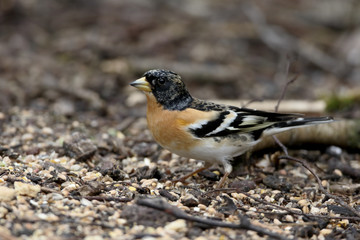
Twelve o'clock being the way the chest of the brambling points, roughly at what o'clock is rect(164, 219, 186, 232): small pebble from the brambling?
The small pebble is roughly at 9 o'clock from the brambling.

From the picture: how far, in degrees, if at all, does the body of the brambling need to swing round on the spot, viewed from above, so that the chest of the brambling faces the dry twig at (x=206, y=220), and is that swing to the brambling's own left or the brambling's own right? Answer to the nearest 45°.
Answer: approximately 90° to the brambling's own left

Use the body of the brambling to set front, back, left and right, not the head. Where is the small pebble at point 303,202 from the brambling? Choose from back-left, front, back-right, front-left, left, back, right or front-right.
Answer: back

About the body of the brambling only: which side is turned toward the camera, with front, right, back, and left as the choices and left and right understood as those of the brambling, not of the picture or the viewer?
left

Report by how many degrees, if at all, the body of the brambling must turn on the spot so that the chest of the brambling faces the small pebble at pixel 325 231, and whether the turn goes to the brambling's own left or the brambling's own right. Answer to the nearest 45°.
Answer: approximately 135° to the brambling's own left

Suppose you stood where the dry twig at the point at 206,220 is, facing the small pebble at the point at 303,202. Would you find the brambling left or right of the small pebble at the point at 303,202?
left
